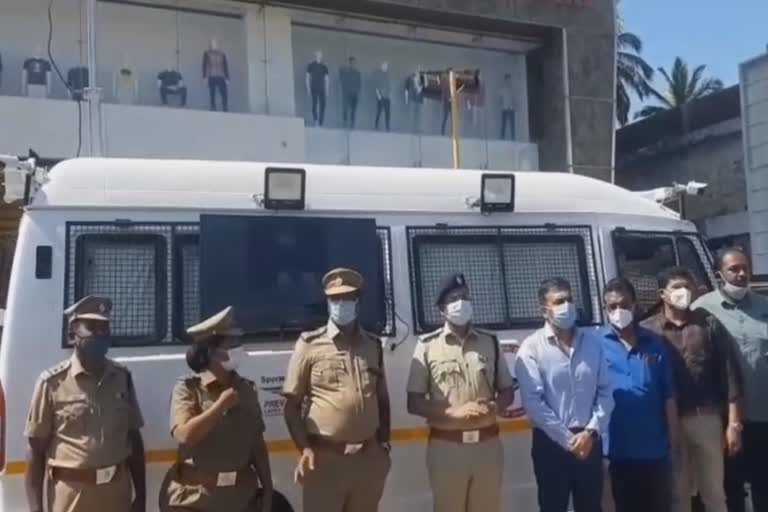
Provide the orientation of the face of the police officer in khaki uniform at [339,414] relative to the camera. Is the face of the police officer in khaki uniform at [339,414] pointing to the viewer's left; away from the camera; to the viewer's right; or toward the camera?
toward the camera

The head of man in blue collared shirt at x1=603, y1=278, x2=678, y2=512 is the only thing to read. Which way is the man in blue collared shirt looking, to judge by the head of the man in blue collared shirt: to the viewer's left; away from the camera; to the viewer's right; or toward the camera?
toward the camera

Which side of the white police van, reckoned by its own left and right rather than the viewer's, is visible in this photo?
right

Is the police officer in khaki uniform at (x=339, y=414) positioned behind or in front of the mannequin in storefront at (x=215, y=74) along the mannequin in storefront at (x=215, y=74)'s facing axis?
in front

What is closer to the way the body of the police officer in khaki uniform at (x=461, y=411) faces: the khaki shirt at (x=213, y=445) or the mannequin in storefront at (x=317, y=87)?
the khaki shirt

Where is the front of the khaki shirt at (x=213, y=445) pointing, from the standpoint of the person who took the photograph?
facing the viewer and to the right of the viewer

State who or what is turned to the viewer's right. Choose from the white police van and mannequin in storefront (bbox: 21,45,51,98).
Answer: the white police van

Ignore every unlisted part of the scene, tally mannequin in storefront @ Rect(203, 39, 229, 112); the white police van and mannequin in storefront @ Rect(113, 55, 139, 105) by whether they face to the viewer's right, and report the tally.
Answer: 1

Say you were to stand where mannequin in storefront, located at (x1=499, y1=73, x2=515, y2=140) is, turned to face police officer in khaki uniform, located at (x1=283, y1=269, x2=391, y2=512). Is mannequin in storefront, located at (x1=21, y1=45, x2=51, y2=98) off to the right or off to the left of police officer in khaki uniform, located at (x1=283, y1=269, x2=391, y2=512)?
right

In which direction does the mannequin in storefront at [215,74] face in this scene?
toward the camera

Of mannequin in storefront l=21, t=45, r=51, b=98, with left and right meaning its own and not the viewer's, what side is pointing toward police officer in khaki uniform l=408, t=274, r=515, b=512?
front

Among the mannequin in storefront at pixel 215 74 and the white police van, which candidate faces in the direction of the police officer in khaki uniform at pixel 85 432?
the mannequin in storefront

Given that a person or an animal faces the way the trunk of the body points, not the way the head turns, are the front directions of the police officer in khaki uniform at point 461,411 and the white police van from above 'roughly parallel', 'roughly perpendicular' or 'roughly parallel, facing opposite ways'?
roughly perpendicular

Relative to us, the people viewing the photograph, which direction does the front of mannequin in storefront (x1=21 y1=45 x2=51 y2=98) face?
facing the viewer
